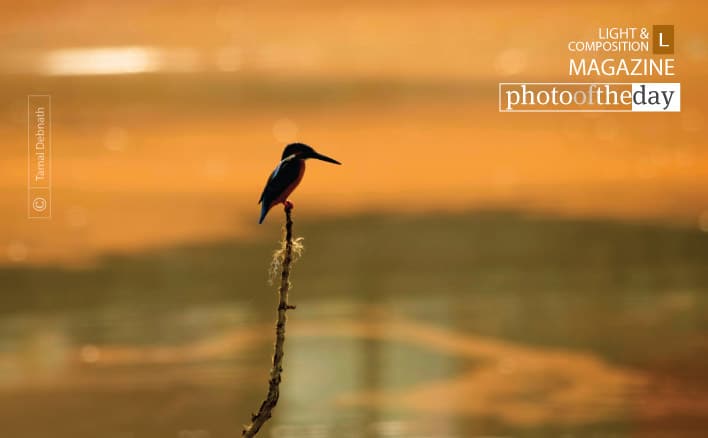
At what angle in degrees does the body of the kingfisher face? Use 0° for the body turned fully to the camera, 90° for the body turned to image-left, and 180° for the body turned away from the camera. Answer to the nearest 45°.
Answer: approximately 270°
